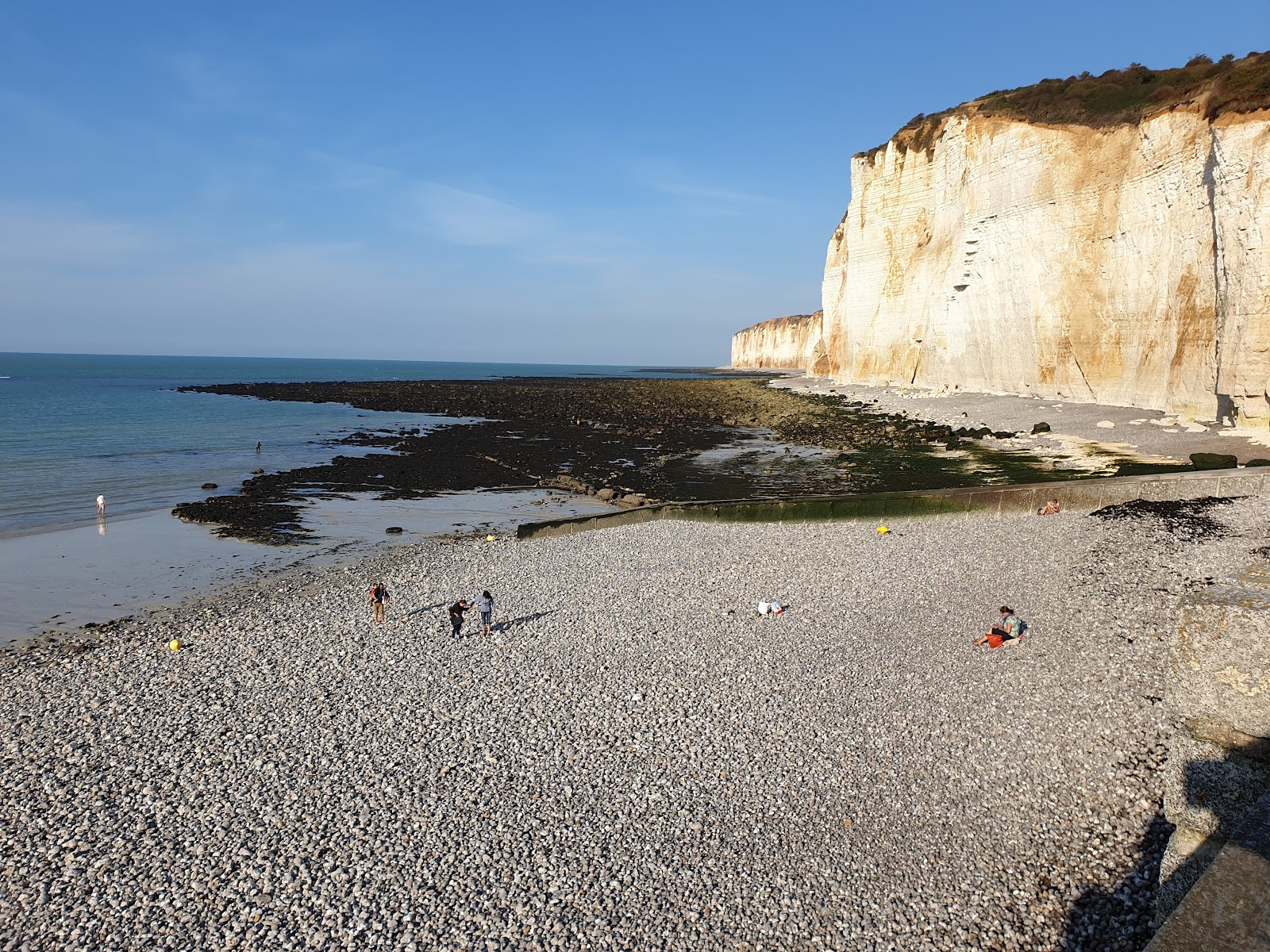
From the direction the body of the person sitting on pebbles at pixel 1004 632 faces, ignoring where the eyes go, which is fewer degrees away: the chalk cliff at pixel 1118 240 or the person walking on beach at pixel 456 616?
the person walking on beach

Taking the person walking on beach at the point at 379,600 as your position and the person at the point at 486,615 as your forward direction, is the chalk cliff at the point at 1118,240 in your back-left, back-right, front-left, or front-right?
front-left

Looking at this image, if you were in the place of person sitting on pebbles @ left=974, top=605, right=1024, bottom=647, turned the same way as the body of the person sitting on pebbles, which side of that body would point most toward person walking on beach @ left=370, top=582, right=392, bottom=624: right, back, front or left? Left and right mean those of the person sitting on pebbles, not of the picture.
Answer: front

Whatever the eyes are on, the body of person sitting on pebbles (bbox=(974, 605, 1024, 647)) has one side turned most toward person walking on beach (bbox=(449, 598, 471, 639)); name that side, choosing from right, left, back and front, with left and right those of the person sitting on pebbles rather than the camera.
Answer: front

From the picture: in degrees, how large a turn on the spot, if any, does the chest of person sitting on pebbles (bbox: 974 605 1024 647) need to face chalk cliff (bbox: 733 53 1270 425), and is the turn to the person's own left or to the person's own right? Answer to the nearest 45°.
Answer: approximately 90° to the person's own right

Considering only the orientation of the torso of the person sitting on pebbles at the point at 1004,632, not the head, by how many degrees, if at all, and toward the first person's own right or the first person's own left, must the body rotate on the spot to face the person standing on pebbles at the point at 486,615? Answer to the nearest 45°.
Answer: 0° — they already face them

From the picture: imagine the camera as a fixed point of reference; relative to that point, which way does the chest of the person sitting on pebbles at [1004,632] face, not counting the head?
to the viewer's left

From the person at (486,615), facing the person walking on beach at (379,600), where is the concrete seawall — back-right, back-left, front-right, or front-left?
back-right

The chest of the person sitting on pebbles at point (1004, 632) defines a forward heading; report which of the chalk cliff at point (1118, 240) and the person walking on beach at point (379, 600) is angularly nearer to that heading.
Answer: the person walking on beach

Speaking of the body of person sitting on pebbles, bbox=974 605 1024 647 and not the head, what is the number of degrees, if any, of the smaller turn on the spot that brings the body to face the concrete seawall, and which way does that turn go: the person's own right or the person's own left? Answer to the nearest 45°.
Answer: approximately 90° to the person's own right

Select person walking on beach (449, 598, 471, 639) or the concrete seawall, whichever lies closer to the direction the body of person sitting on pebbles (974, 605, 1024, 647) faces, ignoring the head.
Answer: the person walking on beach
